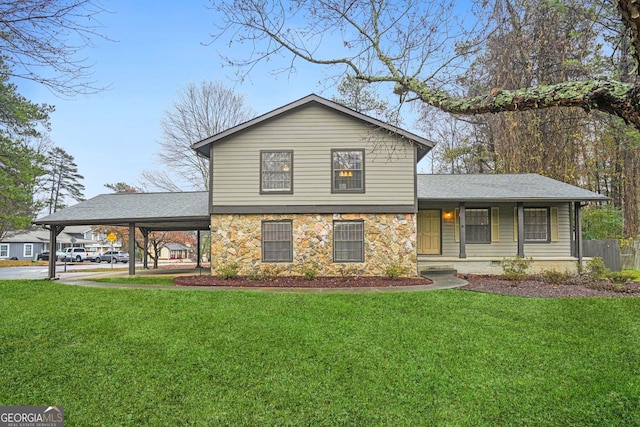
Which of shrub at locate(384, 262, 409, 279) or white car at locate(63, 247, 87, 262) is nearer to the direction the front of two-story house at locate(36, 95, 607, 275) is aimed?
the shrub

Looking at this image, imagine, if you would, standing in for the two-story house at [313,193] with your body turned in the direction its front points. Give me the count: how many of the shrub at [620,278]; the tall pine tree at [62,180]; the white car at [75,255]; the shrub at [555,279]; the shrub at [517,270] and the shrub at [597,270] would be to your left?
4

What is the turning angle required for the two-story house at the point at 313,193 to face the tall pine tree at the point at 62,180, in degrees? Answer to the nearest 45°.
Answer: approximately 135° to its right

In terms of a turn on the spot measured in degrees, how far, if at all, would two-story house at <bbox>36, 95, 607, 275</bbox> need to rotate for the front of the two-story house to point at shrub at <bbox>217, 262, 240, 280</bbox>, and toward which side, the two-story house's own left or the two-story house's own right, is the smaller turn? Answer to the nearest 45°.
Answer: approximately 90° to the two-story house's own right

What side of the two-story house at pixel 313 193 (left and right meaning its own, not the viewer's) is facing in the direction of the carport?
right

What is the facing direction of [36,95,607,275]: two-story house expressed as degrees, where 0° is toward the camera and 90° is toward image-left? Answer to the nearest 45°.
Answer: approximately 0°

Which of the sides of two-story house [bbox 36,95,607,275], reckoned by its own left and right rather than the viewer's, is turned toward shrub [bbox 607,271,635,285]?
left

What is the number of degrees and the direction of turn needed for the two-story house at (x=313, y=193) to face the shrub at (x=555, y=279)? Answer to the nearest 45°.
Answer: approximately 90° to its left
